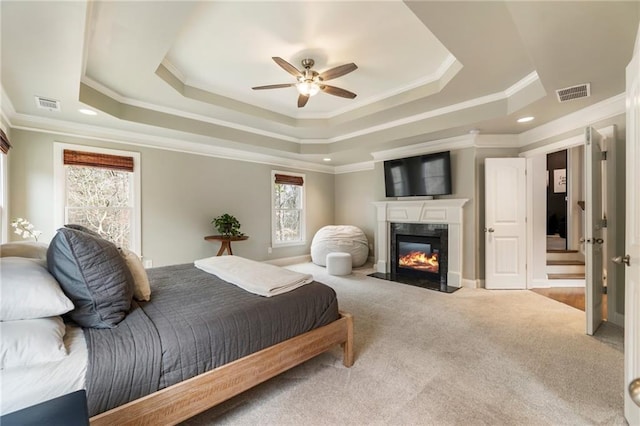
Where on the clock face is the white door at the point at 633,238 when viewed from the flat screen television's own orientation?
The white door is roughly at 10 o'clock from the flat screen television.

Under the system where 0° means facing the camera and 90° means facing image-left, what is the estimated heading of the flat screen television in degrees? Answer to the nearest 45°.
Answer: approximately 45°

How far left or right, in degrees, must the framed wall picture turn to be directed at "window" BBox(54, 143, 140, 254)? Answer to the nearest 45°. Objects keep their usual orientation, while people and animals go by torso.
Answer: approximately 45° to its right

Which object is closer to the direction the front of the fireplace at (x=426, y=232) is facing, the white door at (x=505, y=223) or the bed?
the bed

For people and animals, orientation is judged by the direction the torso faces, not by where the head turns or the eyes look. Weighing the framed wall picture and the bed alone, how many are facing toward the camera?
1
